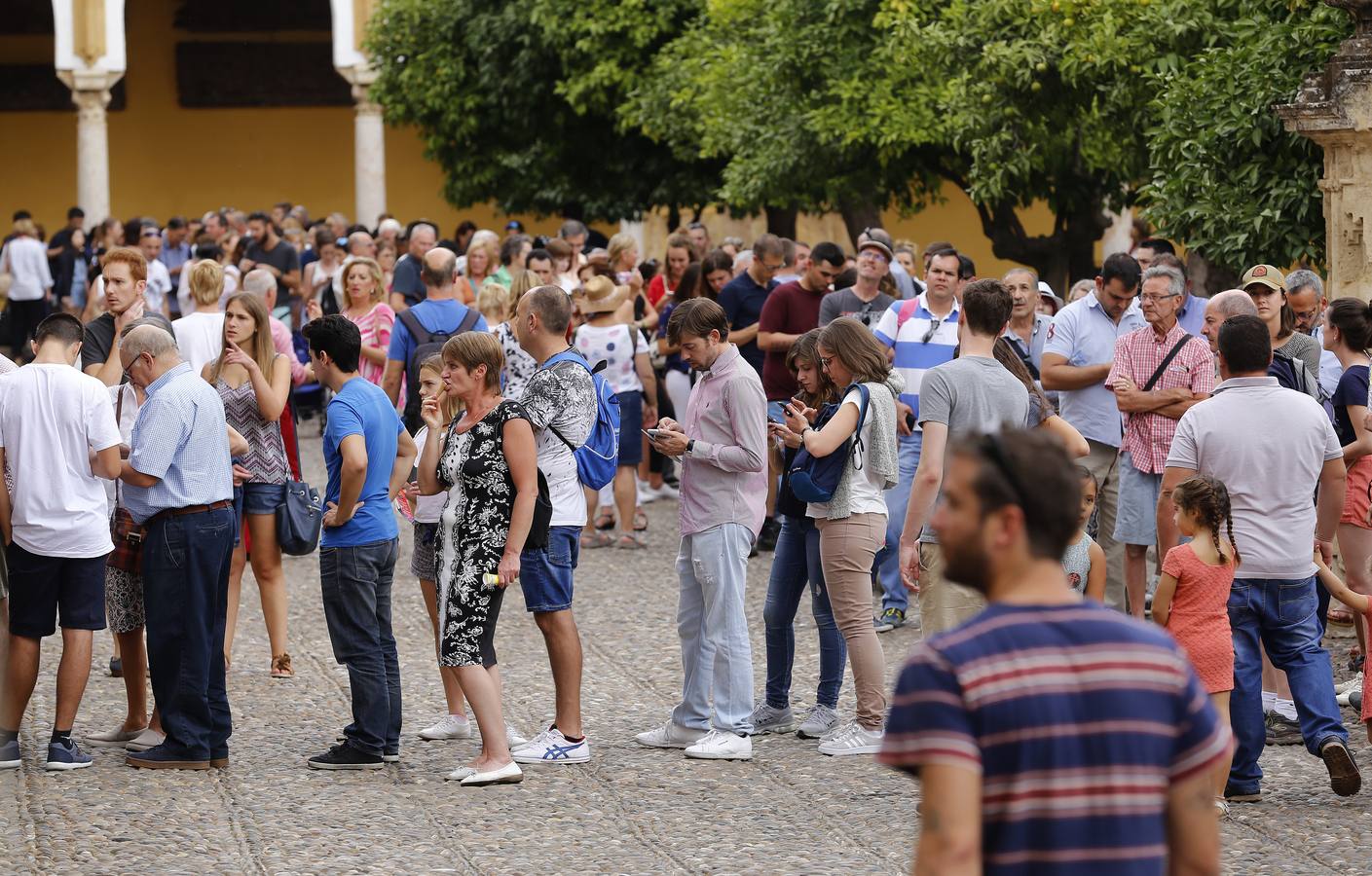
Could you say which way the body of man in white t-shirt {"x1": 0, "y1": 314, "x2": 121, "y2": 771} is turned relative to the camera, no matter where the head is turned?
away from the camera

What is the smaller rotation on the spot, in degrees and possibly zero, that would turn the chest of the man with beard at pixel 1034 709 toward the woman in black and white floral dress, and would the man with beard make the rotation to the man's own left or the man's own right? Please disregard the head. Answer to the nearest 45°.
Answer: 0° — they already face them

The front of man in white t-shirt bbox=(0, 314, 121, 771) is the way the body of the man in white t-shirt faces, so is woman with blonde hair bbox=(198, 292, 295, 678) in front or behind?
in front

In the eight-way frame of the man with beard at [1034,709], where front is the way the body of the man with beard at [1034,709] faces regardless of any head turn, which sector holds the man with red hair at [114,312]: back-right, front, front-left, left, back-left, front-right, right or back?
front

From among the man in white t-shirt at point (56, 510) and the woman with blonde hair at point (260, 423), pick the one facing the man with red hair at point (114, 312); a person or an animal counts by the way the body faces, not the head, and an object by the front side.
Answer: the man in white t-shirt

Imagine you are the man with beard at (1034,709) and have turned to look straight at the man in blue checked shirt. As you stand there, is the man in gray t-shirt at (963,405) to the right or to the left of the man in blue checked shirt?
right

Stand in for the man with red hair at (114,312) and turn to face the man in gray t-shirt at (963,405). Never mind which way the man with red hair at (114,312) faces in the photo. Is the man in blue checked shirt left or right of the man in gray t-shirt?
right

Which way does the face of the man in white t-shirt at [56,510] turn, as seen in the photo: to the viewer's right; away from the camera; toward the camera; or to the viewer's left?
away from the camera

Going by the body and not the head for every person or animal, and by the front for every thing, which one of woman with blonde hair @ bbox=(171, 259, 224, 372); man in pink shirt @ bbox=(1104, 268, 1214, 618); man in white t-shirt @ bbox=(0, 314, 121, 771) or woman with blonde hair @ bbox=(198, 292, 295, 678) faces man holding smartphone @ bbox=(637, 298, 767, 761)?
the man in pink shirt

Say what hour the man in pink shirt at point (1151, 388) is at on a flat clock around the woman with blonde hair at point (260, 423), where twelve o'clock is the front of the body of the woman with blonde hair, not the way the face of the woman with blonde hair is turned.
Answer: The man in pink shirt is roughly at 8 o'clock from the woman with blonde hair.

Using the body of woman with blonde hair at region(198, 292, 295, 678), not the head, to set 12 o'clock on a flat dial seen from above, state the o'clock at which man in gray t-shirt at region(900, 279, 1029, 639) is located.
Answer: The man in gray t-shirt is roughly at 9 o'clock from the woman with blonde hair.
